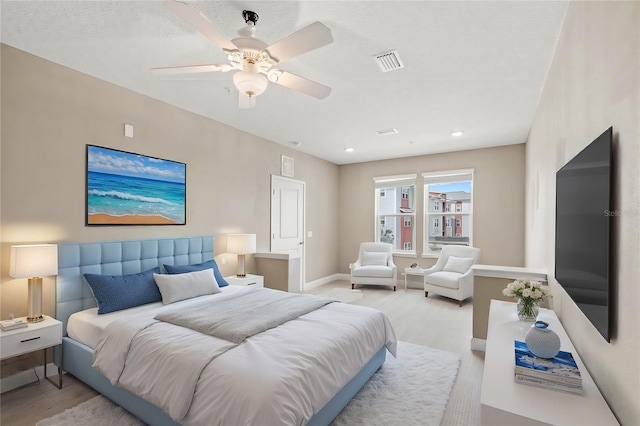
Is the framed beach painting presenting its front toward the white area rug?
yes

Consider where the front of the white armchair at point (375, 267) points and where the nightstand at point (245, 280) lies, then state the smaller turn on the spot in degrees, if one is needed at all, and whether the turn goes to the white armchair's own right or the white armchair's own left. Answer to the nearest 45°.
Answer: approximately 45° to the white armchair's own right

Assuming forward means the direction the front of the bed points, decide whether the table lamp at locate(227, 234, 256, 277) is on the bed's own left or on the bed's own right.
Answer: on the bed's own left

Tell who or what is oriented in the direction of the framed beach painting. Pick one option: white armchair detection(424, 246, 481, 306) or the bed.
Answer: the white armchair

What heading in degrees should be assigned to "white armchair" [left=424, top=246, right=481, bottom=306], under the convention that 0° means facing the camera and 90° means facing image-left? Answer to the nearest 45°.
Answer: approximately 45°

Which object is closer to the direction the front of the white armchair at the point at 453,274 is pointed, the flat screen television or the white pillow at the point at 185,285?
the white pillow

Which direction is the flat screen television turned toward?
to the viewer's left

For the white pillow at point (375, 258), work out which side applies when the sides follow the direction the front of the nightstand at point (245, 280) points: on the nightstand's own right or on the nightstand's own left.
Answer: on the nightstand's own left

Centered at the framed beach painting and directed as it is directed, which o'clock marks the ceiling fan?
The ceiling fan is roughly at 1 o'clock from the framed beach painting.

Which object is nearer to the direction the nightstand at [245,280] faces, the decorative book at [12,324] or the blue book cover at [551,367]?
the blue book cover
